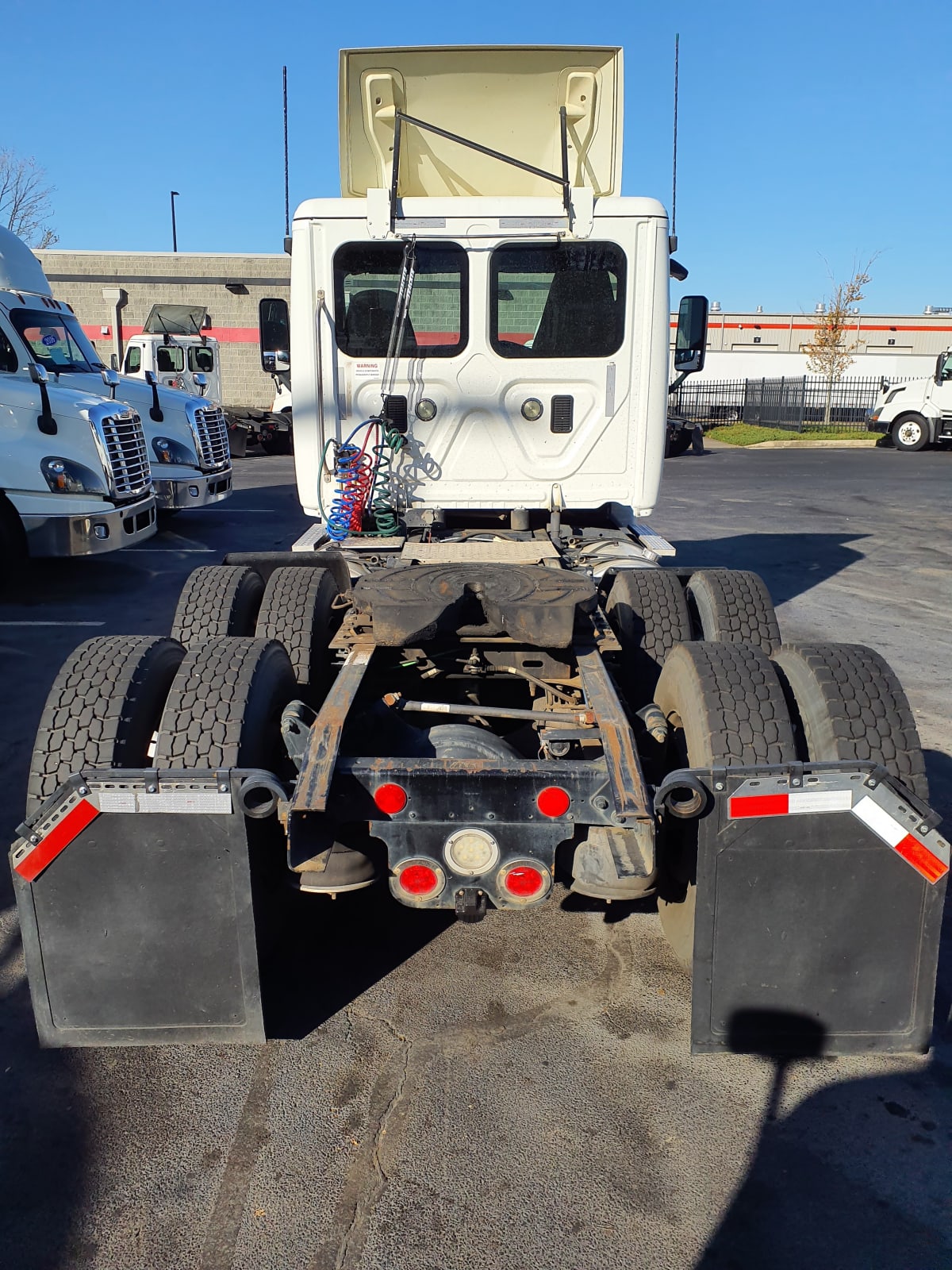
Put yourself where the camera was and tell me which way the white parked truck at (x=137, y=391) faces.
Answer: facing the viewer and to the right of the viewer

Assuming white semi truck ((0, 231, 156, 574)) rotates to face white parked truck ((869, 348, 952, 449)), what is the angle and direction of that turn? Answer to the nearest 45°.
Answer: approximately 90° to its left

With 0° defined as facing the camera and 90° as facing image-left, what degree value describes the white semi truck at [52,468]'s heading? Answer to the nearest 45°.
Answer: approximately 315°

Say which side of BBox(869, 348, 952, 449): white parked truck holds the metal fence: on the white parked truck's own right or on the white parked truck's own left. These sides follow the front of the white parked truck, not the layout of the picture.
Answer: on the white parked truck's own right

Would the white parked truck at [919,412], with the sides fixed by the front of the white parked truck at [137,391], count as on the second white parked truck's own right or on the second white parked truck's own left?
on the second white parked truck's own left

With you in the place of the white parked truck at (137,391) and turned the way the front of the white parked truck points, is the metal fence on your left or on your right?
on your left

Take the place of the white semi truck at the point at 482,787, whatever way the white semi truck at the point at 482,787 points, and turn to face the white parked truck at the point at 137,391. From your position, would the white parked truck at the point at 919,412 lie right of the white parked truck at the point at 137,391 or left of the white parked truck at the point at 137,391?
right

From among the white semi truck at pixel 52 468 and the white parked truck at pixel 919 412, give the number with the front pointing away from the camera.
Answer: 0

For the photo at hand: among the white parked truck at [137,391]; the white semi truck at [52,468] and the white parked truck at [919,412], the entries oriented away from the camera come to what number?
0

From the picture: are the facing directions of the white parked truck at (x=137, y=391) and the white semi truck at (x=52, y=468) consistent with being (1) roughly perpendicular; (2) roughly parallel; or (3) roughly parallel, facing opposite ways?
roughly parallel

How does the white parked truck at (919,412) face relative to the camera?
to the viewer's left

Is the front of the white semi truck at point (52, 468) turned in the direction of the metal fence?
no

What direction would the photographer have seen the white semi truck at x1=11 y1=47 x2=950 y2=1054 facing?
facing away from the viewer
